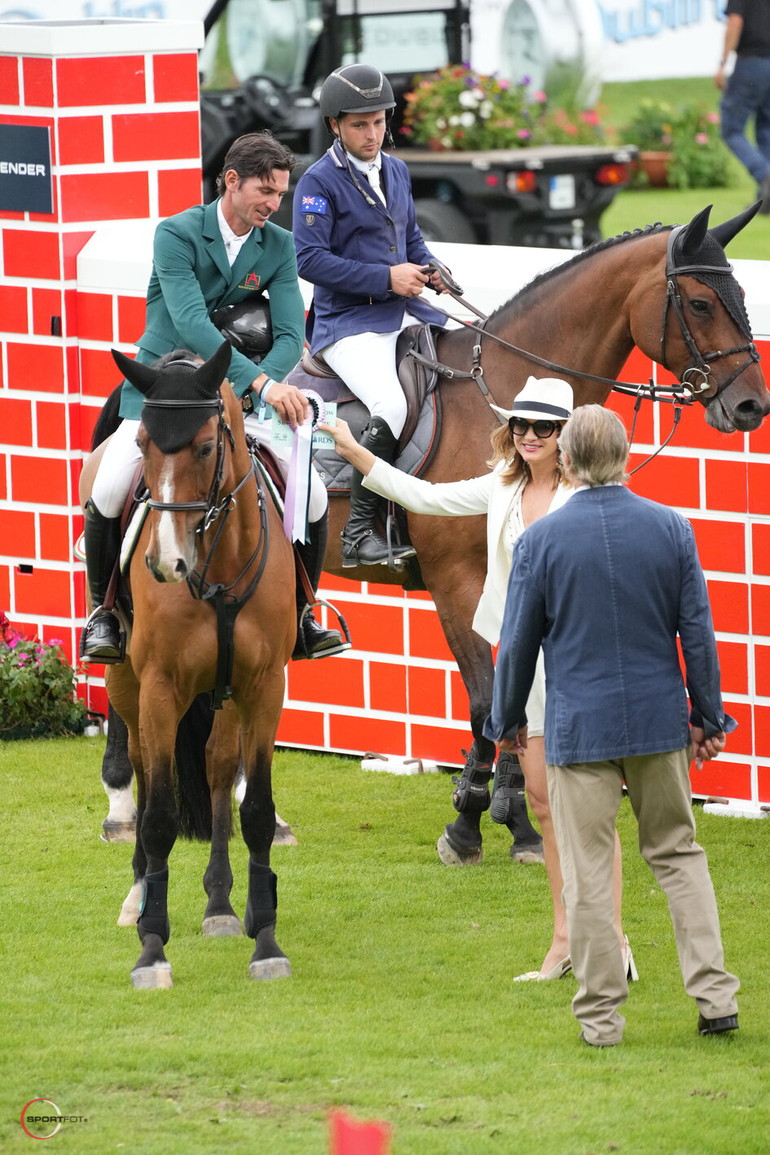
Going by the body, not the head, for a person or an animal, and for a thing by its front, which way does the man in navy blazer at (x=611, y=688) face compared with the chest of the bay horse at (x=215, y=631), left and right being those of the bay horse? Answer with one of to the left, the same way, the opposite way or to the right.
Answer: the opposite way

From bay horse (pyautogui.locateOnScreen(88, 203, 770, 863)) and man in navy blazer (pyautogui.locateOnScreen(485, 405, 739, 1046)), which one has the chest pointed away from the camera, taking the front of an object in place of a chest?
the man in navy blazer

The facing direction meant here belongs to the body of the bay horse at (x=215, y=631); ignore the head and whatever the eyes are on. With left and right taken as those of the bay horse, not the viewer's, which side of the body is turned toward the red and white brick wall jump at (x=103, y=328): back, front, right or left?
back

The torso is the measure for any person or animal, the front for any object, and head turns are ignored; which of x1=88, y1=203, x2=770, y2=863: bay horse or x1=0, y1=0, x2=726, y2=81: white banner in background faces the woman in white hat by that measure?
the white banner in background

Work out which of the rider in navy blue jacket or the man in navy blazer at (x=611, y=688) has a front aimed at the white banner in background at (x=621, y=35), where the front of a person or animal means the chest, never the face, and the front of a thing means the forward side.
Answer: the man in navy blazer

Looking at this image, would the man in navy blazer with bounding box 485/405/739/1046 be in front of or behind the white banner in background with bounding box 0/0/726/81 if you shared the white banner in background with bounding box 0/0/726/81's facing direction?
in front

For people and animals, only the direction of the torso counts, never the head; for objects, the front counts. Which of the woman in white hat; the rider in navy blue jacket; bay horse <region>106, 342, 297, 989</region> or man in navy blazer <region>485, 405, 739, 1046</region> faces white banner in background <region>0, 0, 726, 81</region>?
the man in navy blazer

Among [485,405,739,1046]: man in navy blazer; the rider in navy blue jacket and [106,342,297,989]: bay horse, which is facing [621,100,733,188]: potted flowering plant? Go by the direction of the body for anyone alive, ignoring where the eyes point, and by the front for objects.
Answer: the man in navy blazer

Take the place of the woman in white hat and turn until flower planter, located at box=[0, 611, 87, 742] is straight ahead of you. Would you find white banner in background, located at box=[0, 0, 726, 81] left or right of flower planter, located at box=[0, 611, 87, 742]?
right

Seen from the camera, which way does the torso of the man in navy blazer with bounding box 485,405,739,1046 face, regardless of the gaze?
away from the camera

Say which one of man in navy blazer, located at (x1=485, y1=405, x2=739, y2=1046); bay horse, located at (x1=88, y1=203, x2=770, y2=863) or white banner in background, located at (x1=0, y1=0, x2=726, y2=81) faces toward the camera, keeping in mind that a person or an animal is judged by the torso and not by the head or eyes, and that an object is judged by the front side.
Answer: the white banner in background

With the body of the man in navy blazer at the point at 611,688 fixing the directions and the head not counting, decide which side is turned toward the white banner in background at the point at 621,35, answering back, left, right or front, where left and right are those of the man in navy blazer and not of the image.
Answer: front

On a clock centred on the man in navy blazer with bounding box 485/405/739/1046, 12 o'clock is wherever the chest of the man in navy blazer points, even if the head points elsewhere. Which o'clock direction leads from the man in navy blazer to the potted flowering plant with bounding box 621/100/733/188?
The potted flowering plant is roughly at 12 o'clock from the man in navy blazer.

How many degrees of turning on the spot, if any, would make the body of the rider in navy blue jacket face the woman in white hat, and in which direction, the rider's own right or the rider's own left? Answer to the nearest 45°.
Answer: approximately 45° to the rider's own right

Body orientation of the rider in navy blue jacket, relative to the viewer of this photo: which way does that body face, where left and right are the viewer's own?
facing the viewer and to the right of the viewer

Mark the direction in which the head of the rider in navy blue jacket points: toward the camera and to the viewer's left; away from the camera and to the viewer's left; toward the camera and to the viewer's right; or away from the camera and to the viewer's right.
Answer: toward the camera and to the viewer's right

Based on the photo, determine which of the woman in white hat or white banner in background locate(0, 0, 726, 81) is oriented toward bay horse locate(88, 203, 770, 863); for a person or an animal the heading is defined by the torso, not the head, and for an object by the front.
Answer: the white banner in background

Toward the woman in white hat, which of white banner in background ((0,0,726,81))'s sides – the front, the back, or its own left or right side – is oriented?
front

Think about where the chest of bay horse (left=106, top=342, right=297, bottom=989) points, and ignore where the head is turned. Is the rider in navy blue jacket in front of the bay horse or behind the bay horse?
behind
